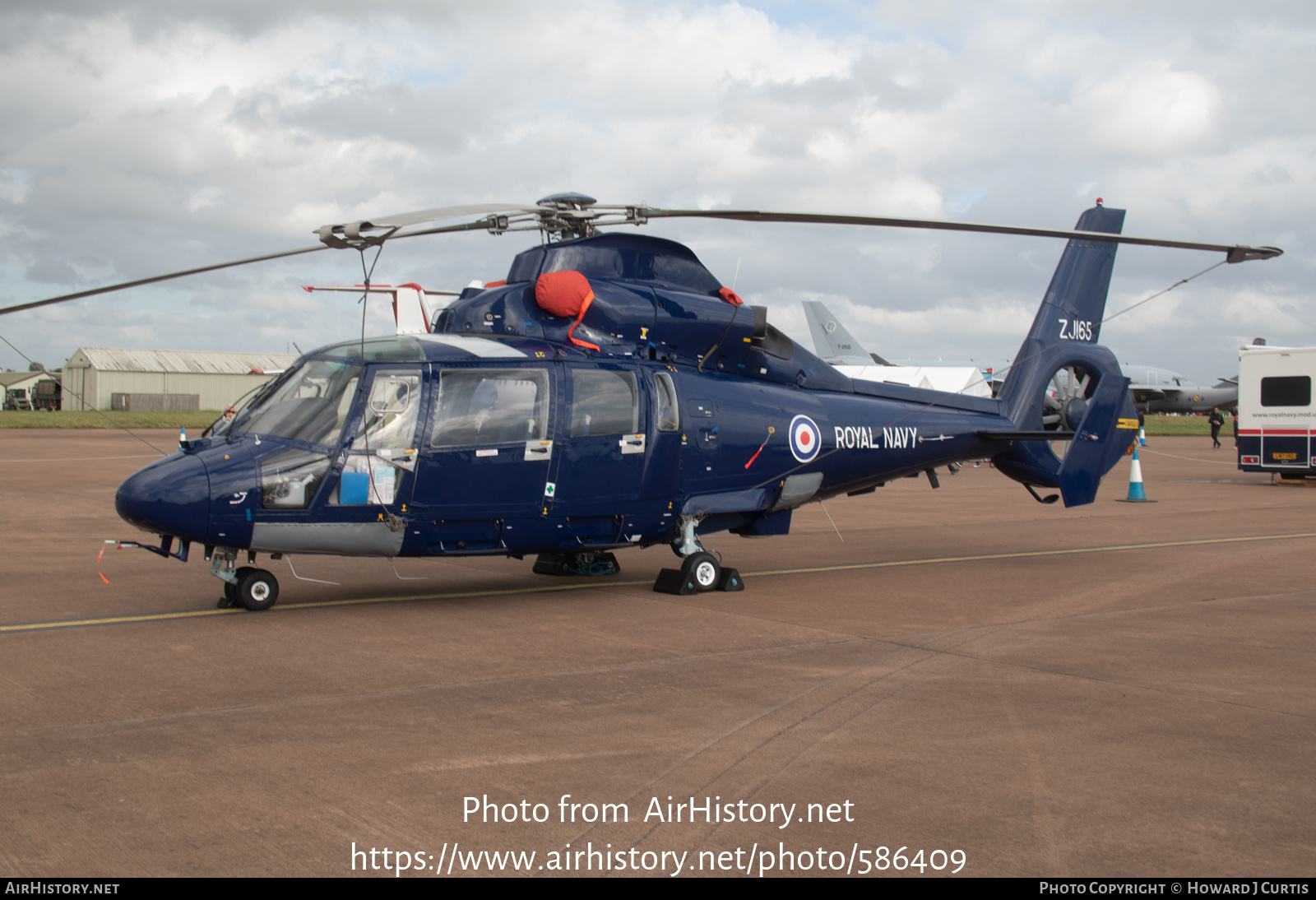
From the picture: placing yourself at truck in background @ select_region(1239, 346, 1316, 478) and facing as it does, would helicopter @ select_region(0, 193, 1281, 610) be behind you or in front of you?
behind

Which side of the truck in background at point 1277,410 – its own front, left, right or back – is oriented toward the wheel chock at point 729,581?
back

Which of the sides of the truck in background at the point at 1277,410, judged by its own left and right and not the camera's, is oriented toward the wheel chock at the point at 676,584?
back

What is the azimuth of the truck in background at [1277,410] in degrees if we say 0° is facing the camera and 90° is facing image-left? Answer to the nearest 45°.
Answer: approximately 180°
